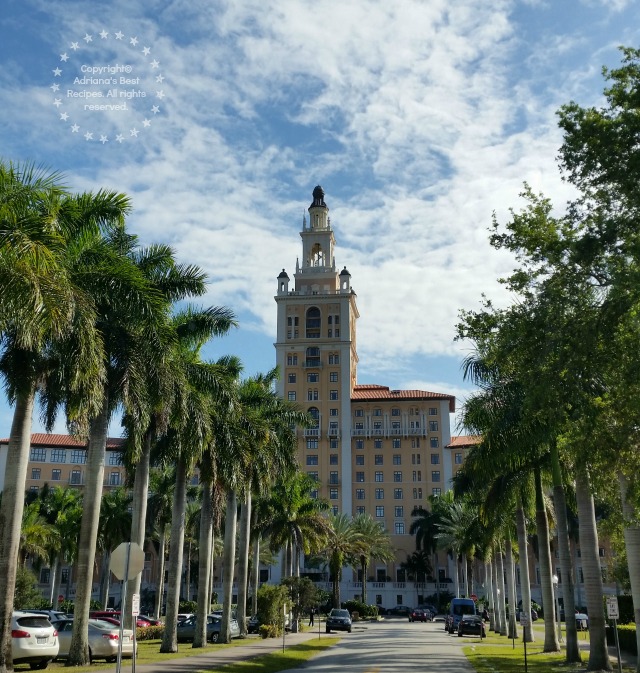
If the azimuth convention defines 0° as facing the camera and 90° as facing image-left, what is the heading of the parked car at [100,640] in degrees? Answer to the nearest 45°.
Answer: approximately 135°

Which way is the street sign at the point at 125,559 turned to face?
away from the camera

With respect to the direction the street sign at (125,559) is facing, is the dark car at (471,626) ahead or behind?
ahead

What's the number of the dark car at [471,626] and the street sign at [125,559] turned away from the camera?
2

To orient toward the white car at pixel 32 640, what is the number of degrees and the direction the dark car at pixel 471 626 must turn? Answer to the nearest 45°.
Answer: approximately 180°

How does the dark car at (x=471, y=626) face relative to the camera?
away from the camera

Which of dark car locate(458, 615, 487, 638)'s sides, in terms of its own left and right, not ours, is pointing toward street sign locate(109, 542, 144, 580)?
back

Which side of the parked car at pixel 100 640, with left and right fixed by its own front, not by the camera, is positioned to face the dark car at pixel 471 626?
right

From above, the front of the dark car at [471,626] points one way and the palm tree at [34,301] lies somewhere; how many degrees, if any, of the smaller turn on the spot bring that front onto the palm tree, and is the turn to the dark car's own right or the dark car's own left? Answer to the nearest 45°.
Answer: approximately 180°
